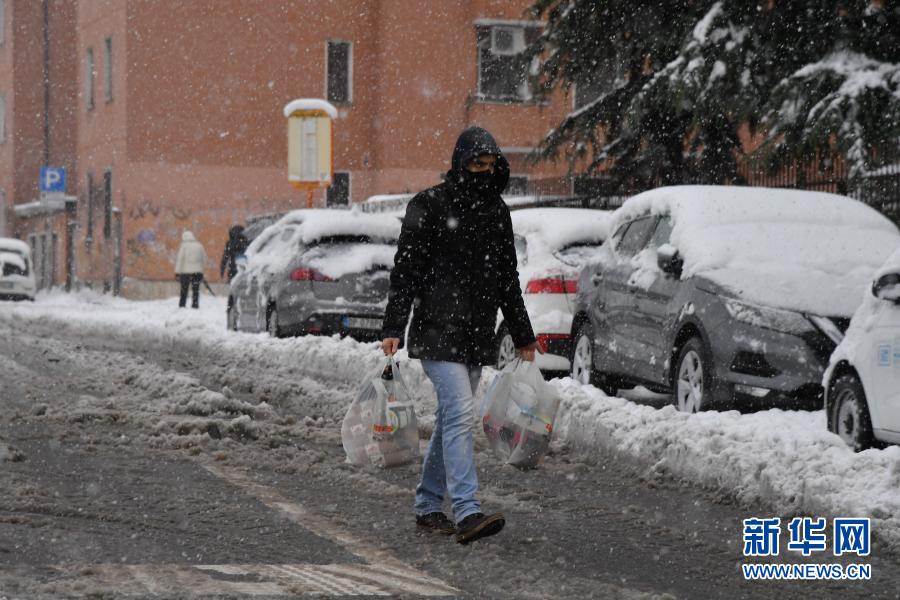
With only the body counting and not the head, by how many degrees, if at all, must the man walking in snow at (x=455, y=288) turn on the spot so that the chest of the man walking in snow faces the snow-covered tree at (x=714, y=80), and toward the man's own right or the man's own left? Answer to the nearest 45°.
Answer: approximately 135° to the man's own left

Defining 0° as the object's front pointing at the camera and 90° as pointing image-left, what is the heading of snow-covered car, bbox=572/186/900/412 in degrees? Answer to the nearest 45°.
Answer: approximately 315°

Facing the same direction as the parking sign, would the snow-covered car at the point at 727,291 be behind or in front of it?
in front

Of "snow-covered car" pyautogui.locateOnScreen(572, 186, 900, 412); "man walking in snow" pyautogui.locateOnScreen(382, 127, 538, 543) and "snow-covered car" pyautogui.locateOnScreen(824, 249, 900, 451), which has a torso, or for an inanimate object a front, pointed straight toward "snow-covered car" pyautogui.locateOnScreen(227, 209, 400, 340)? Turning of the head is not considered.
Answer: "snow-covered car" pyautogui.locateOnScreen(824, 249, 900, 451)

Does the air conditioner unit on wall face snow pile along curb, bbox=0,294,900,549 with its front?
yes

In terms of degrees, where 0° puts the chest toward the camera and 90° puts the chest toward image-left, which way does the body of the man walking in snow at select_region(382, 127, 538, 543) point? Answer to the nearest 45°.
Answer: approximately 315°

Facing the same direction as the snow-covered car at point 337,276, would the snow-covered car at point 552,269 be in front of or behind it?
behind

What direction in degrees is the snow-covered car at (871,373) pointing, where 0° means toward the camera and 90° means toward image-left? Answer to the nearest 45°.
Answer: approximately 135°

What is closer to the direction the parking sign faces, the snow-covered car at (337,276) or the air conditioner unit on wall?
the snow-covered car

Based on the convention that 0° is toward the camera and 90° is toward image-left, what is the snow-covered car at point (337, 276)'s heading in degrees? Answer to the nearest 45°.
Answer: approximately 135°

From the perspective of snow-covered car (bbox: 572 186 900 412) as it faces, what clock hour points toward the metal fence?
The metal fence is roughly at 8 o'clock from the snow-covered car.
